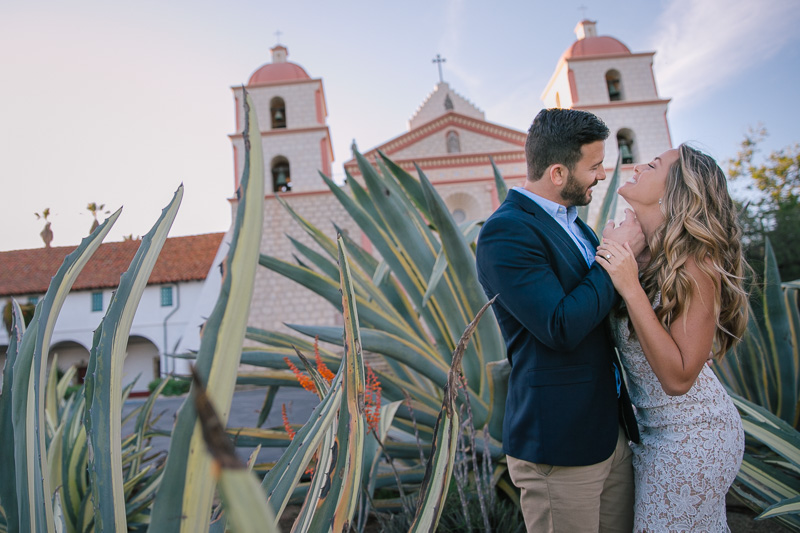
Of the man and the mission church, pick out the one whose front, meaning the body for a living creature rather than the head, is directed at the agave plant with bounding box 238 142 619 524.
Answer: the mission church

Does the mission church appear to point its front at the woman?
yes

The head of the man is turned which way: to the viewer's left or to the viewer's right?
to the viewer's right

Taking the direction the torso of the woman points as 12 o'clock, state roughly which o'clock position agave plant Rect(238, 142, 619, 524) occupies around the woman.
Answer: The agave plant is roughly at 1 o'clock from the woman.

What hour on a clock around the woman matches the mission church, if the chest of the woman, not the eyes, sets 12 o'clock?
The mission church is roughly at 2 o'clock from the woman.

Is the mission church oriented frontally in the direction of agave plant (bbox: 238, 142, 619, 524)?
yes

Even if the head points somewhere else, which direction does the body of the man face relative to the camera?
to the viewer's right

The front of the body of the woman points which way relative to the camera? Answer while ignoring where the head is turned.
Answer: to the viewer's left

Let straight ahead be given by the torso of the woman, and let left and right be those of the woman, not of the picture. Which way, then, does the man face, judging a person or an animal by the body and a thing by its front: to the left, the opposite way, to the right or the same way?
the opposite way

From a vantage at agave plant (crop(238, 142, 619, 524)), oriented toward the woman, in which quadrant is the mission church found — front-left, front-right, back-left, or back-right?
back-left

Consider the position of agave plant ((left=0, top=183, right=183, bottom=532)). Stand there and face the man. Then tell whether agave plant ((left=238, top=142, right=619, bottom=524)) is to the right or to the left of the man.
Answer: left
